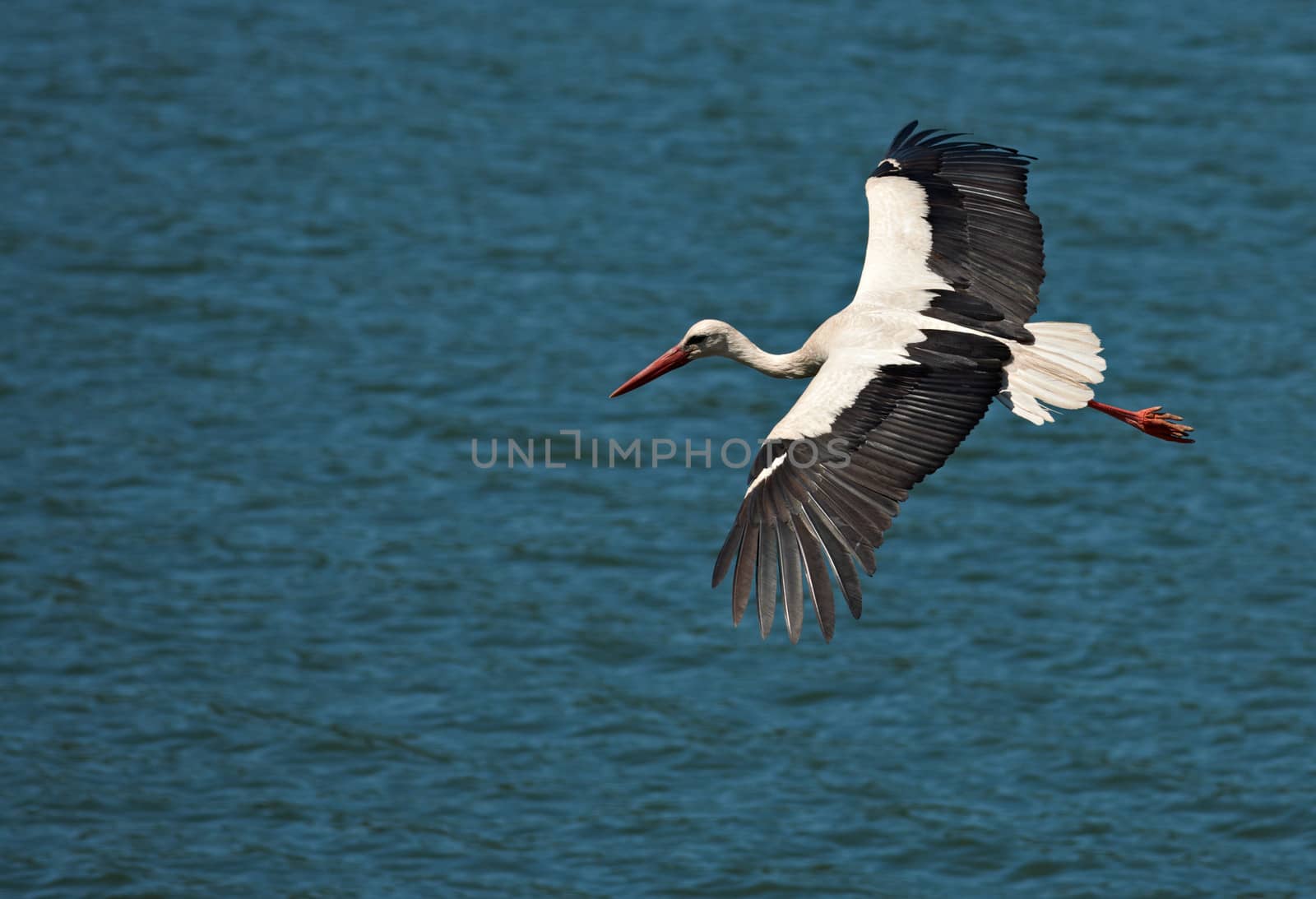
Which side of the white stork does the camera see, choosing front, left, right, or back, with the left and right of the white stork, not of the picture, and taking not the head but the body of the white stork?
left
